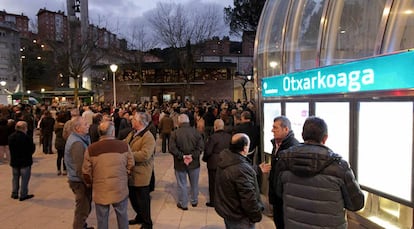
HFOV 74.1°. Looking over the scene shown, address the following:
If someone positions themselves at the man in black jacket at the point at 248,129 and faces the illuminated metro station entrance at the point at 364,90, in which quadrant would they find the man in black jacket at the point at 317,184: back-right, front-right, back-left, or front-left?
front-right

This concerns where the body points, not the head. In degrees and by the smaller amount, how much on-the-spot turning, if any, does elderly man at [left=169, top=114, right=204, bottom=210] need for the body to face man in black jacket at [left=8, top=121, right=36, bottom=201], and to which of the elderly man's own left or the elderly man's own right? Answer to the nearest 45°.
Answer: approximately 90° to the elderly man's own left

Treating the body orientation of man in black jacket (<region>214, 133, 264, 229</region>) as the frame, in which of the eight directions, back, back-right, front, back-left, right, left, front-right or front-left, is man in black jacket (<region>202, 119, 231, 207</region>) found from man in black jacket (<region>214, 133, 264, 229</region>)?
front-left

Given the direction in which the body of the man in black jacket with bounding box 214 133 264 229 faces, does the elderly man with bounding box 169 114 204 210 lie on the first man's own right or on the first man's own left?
on the first man's own left

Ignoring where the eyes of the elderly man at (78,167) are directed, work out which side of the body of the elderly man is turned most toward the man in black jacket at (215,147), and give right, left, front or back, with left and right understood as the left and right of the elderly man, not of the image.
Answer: front

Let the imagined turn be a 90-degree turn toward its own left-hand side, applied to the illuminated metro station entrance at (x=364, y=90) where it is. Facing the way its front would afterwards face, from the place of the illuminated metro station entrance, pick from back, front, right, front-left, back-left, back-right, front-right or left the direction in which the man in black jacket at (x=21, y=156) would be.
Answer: back-right

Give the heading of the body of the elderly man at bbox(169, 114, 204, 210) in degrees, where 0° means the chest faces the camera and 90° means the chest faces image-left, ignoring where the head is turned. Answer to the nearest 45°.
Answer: approximately 180°

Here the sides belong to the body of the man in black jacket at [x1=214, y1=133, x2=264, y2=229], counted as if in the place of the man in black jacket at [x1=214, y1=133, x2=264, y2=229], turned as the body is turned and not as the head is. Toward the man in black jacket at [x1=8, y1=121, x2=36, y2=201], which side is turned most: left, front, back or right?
left

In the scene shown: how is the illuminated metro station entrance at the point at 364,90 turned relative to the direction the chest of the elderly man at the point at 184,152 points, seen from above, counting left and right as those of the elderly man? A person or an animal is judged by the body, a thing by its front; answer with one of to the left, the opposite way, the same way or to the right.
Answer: to the left

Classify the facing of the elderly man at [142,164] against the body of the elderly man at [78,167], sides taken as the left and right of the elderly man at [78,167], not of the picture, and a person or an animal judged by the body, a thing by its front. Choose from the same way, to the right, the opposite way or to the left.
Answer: the opposite way

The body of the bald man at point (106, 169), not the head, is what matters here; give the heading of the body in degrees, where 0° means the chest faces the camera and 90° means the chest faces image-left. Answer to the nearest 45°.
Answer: approximately 180°

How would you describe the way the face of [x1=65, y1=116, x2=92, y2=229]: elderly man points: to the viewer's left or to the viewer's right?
to the viewer's right

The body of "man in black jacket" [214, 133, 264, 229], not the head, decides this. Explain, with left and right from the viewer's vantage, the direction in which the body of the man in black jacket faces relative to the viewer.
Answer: facing away from the viewer and to the right of the viewer

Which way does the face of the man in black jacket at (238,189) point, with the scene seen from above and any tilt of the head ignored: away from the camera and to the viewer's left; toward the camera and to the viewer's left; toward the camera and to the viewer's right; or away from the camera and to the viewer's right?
away from the camera and to the viewer's right

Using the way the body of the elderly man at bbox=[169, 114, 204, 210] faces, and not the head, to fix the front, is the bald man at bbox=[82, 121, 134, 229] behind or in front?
behind
